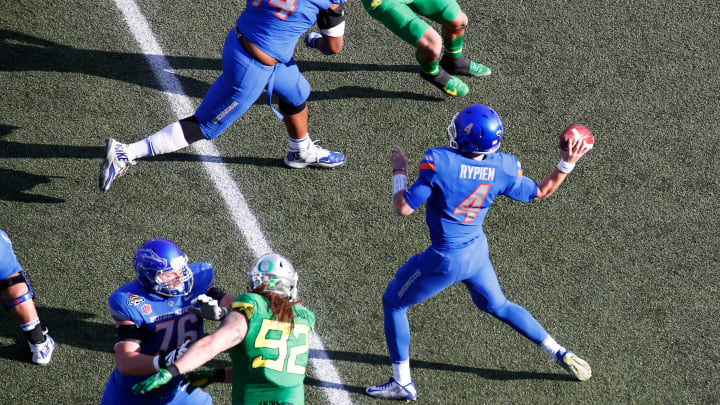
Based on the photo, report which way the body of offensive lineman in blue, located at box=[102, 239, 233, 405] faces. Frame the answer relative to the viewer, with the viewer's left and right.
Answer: facing the viewer and to the right of the viewer

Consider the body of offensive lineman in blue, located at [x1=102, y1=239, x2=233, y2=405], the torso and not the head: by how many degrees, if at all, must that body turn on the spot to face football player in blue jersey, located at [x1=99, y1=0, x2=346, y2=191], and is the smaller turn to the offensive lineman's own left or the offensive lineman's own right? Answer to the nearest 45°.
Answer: approximately 135° to the offensive lineman's own left

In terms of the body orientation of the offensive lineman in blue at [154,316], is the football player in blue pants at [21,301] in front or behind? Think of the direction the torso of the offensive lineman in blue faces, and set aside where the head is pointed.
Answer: behind

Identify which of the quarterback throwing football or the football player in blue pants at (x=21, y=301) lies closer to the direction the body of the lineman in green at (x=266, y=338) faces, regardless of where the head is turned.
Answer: the football player in blue pants

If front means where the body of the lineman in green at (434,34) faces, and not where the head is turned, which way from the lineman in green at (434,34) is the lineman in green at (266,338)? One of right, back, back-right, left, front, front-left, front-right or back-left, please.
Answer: front-right

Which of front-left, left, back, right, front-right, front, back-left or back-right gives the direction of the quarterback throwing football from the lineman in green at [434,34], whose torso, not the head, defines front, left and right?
front-right

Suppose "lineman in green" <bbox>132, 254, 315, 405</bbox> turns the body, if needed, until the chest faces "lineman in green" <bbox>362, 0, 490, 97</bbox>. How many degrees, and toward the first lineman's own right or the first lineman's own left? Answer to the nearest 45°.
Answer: approximately 90° to the first lineman's own right

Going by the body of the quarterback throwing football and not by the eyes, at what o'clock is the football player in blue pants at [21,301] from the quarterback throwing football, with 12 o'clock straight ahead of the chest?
The football player in blue pants is roughly at 10 o'clock from the quarterback throwing football.

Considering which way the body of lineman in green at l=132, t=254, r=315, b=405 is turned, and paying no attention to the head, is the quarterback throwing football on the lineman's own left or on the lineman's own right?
on the lineman's own right

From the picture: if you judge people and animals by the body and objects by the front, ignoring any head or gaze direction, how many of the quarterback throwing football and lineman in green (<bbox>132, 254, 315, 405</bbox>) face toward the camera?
0

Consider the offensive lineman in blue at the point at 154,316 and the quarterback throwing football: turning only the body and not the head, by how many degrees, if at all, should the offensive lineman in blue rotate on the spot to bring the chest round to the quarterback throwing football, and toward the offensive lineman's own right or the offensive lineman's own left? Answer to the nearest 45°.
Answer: approximately 45° to the offensive lineman's own left

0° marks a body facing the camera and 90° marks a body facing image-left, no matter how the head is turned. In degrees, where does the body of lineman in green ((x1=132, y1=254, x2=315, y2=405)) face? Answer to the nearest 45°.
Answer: approximately 135°

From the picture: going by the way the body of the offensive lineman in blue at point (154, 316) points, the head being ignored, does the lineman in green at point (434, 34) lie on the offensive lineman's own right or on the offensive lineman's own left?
on the offensive lineman's own left
